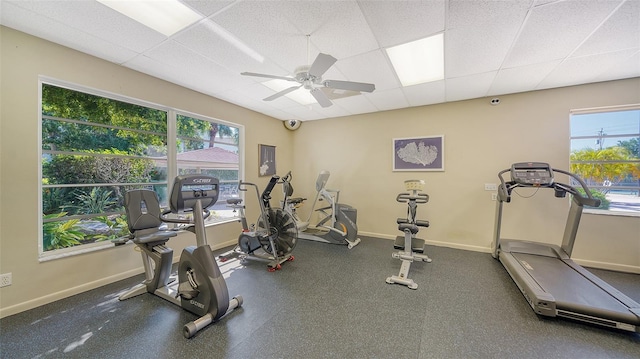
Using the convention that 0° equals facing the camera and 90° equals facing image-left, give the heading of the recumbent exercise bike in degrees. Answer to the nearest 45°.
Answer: approximately 315°

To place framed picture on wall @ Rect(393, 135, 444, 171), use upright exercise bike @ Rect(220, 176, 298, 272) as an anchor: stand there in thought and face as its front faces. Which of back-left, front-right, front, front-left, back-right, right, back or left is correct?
front-left

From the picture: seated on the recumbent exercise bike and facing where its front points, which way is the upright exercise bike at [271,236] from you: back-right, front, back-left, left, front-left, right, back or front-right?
left

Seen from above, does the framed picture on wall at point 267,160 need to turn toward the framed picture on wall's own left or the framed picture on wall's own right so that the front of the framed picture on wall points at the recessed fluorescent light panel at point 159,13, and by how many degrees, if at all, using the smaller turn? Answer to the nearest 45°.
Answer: approximately 45° to the framed picture on wall's own right

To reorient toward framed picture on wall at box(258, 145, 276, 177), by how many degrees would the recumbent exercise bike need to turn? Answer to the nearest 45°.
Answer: approximately 90° to its left

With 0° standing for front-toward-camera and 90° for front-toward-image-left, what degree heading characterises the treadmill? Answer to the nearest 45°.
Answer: approximately 135°

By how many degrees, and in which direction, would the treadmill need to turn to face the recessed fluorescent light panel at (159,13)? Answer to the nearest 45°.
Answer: approximately 90° to its left

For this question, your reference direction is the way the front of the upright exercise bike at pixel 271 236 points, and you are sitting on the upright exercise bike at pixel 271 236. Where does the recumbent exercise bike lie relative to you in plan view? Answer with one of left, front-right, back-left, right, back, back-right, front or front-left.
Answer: right
